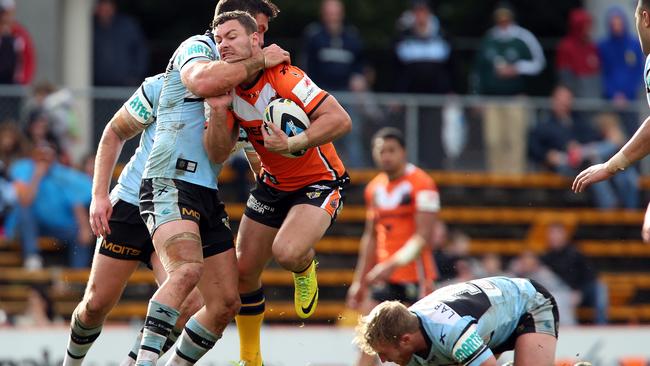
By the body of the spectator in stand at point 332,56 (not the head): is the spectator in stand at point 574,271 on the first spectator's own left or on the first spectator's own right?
on the first spectator's own left

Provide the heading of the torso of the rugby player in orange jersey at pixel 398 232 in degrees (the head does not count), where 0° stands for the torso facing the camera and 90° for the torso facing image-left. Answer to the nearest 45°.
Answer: approximately 45°

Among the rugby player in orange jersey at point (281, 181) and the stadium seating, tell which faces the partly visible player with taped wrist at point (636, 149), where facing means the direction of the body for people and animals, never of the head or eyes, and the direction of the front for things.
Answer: the stadium seating

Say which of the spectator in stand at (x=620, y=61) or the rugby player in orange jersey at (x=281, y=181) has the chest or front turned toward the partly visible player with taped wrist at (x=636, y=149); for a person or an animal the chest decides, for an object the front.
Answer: the spectator in stand

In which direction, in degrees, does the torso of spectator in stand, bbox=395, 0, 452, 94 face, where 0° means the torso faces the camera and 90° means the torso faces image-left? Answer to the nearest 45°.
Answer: approximately 0°
